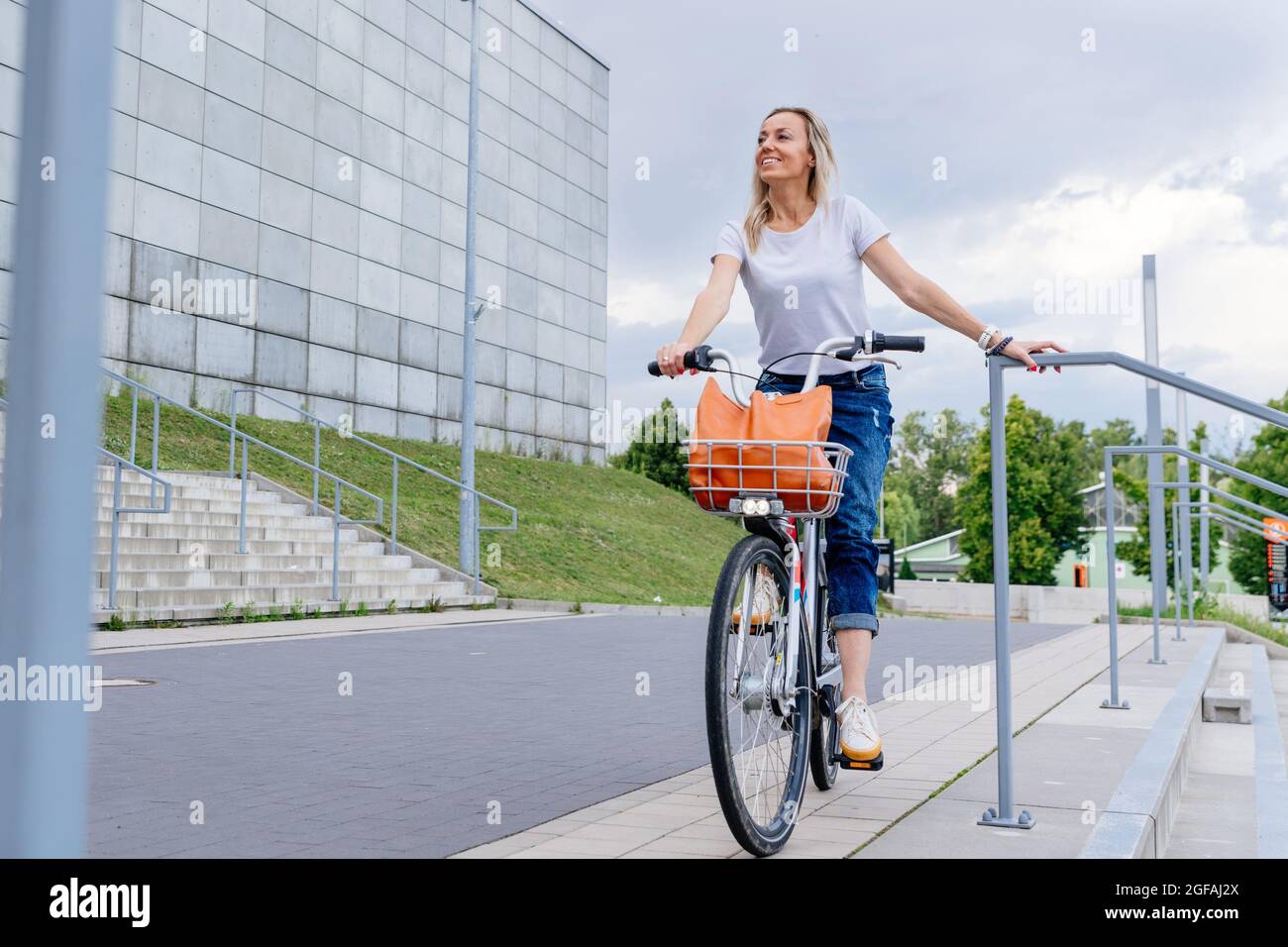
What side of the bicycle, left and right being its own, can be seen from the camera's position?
front

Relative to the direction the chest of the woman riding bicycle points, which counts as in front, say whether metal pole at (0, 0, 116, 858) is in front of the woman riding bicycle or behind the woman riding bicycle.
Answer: in front

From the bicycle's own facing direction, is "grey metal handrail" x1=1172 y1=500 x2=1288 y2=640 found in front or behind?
behind

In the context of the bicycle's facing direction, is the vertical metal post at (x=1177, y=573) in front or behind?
behind

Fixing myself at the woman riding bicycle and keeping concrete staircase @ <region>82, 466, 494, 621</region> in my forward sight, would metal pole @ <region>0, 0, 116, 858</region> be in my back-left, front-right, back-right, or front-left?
back-left

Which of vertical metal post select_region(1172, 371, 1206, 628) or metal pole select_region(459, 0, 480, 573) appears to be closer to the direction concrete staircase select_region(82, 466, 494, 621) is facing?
the vertical metal post

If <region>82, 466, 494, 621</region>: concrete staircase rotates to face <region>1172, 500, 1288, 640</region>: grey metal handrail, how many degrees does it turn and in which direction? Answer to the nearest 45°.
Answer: approximately 45° to its left

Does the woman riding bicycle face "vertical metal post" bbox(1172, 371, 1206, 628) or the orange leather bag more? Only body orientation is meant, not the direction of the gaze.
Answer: the orange leather bag

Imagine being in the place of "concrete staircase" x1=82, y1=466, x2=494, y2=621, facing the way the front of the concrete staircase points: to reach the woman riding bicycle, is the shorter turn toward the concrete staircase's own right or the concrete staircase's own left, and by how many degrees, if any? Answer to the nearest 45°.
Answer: approximately 45° to the concrete staircase's own right

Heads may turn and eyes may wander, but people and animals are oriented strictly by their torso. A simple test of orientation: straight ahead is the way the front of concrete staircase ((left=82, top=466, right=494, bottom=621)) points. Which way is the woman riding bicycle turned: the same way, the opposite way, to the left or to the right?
to the right

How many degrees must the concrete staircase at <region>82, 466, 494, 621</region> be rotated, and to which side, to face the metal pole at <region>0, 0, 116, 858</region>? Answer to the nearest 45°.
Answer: approximately 45° to its right

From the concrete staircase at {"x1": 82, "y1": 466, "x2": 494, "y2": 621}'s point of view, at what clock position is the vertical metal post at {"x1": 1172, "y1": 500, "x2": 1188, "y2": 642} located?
The vertical metal post is roughly at 11 o'clock from the concrete staircase.

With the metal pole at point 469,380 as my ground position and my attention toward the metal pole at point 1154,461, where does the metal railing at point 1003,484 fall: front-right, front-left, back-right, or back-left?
front-right

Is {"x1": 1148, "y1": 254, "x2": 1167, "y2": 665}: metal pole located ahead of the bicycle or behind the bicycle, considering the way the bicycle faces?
behind

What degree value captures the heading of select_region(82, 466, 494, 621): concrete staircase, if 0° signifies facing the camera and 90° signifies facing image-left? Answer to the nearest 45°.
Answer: approximately 315°

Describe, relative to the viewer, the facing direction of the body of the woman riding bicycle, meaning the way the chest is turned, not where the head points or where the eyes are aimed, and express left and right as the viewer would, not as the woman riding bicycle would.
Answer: facing the viewer
